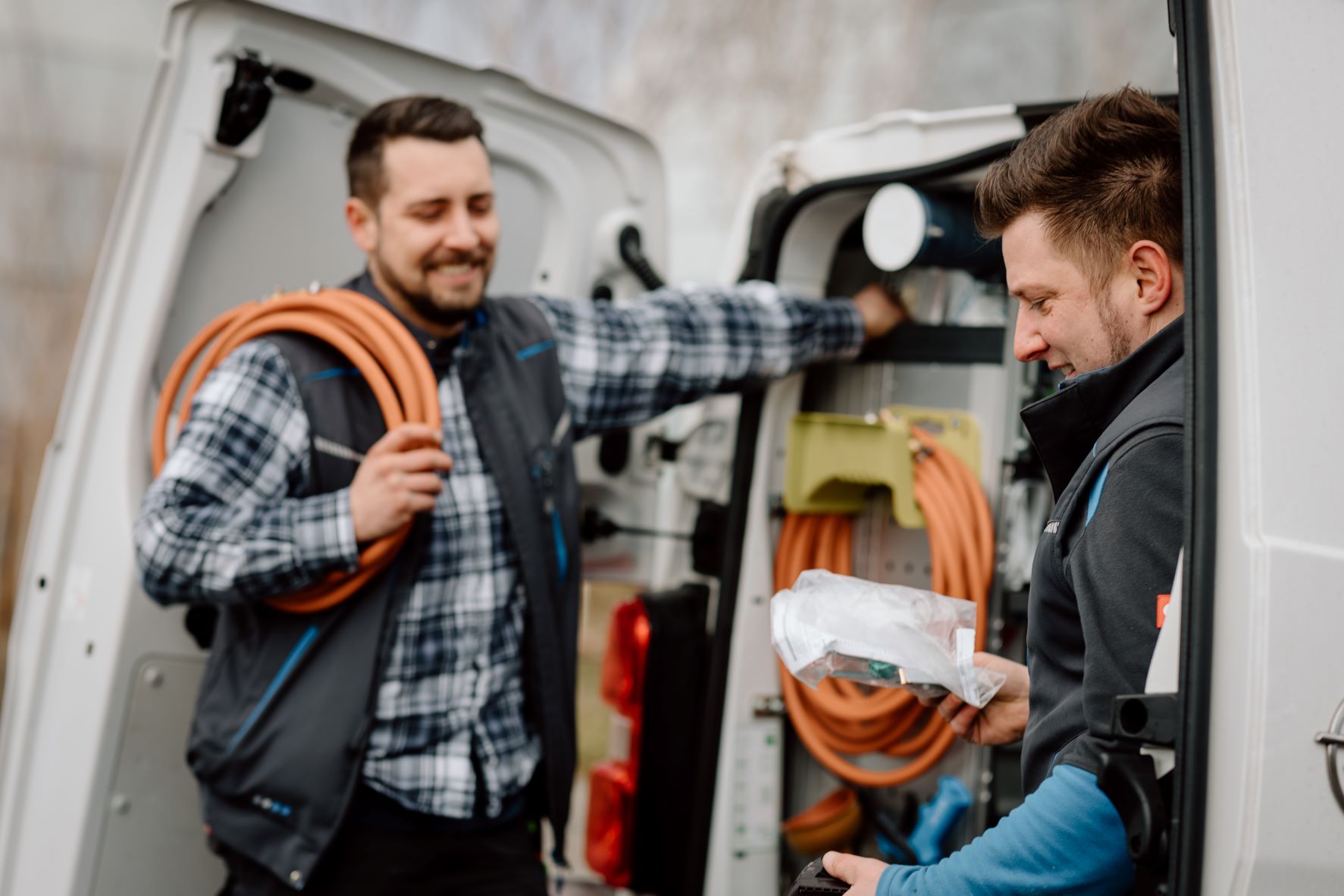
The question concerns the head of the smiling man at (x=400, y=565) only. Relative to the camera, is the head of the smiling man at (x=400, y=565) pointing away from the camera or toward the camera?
toward the camera

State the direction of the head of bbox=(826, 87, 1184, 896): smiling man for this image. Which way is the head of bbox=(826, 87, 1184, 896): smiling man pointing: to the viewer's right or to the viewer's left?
to the viewer's left

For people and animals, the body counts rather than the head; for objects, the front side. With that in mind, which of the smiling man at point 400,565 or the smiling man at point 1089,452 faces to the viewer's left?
the smiling man at point 1089,452

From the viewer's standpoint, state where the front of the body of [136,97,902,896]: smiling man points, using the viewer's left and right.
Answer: facing the viewer and to the right of the viewer

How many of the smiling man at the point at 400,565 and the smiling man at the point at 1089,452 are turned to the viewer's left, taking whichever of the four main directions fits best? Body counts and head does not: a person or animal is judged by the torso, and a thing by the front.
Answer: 1

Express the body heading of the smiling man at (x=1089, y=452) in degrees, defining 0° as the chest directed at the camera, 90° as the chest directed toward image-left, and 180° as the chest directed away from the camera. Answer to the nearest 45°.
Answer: approximately 90°

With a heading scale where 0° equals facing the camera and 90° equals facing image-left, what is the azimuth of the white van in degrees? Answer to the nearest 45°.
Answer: approximately 225°
